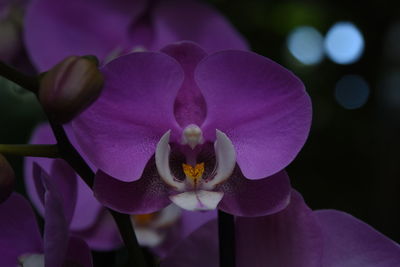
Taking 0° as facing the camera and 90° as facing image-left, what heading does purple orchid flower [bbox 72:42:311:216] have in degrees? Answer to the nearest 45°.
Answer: approximately 0°
